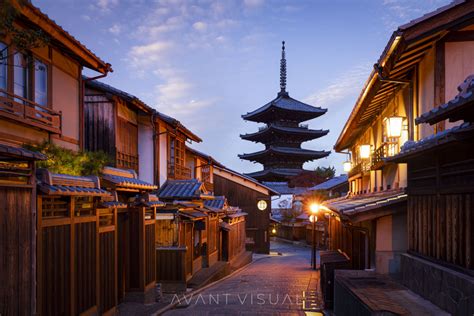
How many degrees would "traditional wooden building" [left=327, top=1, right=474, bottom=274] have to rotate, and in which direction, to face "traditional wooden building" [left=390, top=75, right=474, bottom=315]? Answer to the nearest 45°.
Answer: approximately 45° to its left

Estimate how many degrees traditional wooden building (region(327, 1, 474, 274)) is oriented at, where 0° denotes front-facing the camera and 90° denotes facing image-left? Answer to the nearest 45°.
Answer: approximately 45°

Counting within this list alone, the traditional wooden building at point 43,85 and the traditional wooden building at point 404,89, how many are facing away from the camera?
0

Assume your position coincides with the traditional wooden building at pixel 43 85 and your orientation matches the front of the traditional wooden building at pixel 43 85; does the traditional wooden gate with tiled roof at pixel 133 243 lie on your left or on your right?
on your left
